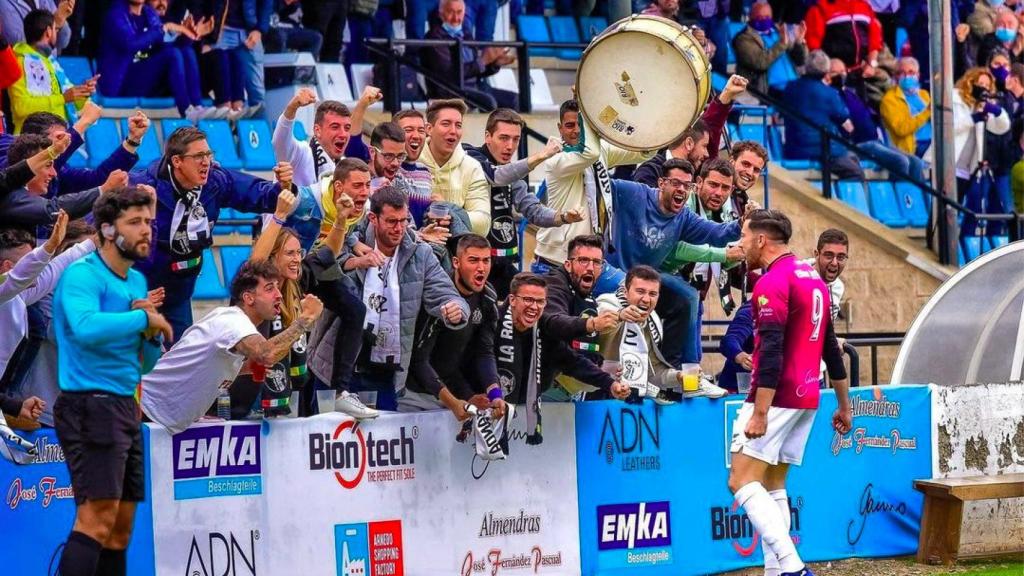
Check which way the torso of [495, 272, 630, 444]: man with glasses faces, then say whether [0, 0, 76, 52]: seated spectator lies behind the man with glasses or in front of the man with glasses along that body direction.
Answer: behind

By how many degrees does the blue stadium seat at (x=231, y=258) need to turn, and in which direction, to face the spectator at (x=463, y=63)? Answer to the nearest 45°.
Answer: approximately 135° to its left

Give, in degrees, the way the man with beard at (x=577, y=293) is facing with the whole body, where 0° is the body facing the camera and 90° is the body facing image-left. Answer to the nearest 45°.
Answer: approximately 315°

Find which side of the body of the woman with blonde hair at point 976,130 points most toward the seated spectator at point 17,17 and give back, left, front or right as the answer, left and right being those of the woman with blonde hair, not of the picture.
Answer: right

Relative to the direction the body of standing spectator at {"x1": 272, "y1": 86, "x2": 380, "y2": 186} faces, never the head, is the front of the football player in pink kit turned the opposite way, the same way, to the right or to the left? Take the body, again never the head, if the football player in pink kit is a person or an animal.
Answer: the opposite way

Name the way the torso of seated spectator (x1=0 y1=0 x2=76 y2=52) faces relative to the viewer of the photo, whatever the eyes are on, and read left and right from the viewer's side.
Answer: facing the viewer and to the right of the viewer
